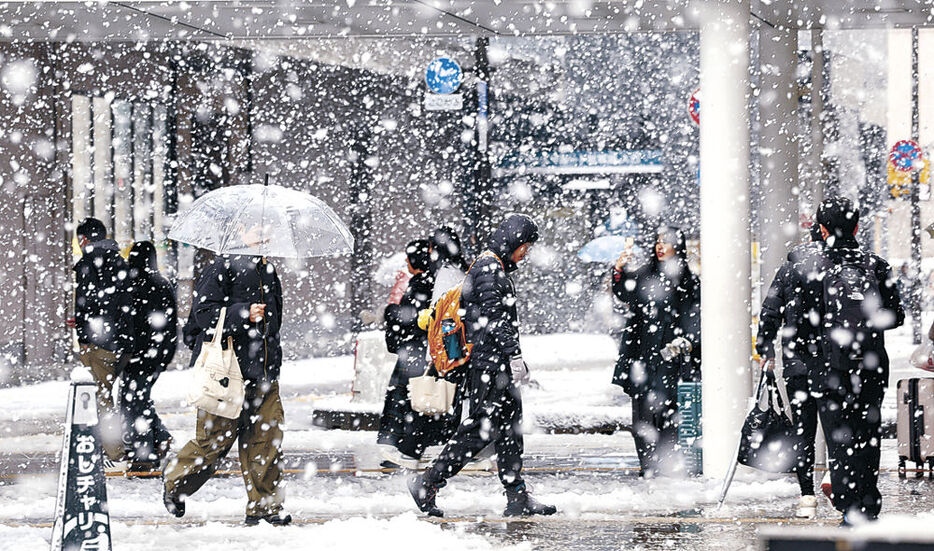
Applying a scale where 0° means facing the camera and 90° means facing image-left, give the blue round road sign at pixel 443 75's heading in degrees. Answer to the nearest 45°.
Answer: approximately 0°

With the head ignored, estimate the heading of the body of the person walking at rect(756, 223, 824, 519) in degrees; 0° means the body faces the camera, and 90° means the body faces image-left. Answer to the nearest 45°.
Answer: approximately 180°

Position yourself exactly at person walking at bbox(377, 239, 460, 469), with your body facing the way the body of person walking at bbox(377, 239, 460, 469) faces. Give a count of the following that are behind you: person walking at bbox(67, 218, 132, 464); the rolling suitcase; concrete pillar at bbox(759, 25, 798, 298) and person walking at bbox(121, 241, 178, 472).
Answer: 2

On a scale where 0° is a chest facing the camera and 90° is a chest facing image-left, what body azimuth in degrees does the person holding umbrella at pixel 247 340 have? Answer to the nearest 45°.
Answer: approximately 315°

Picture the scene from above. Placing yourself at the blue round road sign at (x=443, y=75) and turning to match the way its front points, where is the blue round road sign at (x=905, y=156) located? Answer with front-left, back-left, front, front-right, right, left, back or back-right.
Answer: back-left

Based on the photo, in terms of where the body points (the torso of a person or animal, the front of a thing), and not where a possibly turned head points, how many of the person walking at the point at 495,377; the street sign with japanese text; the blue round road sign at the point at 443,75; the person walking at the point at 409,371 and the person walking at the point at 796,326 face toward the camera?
2

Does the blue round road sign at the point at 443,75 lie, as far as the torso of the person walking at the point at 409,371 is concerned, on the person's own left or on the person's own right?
on the person's own right

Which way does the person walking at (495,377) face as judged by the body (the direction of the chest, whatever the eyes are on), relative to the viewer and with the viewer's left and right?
facing to the right of the viewer

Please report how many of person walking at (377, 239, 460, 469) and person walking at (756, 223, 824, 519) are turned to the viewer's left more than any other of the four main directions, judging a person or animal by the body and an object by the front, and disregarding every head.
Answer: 1

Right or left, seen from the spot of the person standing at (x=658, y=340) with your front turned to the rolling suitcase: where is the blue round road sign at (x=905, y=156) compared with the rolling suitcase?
left

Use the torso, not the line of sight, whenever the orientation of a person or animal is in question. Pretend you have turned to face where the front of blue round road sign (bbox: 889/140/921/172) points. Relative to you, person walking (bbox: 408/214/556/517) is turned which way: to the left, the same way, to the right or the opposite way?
to the left

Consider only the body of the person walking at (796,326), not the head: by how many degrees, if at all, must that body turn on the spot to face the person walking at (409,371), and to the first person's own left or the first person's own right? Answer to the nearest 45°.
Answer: approximately 45° to the first person's own left

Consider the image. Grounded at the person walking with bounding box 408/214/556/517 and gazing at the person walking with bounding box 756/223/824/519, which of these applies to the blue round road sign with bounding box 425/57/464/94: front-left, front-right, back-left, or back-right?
back-left
